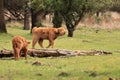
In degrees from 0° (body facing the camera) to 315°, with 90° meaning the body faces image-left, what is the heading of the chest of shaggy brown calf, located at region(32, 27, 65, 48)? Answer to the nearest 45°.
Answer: approximately 270°

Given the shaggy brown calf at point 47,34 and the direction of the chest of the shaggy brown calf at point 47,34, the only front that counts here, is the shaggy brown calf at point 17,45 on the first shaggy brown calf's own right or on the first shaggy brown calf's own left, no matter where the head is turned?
on the first shaggy brown calf's own right
